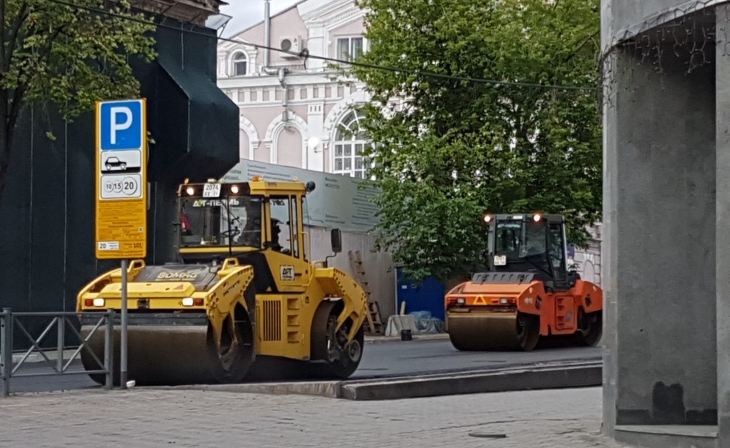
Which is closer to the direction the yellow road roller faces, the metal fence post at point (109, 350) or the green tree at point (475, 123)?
the metal fence post

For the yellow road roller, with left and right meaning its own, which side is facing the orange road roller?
back

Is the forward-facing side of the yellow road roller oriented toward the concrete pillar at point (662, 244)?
no

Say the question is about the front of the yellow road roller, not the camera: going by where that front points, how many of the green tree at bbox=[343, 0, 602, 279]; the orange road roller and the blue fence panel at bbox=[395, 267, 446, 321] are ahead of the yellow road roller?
0

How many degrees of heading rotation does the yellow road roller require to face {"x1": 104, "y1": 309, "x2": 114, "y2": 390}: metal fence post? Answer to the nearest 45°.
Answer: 0° — it already faces it

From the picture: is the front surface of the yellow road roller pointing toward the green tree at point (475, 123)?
no

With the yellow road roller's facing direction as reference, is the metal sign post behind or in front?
in front

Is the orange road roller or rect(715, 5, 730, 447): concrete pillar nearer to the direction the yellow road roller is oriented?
the concrete pillar

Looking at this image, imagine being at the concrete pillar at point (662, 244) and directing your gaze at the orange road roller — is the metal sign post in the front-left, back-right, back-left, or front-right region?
front-left

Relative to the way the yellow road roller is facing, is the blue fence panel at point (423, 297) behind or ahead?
behind

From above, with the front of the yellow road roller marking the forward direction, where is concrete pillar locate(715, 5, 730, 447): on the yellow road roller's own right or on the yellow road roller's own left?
on the yellow road roller's own left

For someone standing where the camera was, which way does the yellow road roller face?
facing the viewer and to the left of the viewer

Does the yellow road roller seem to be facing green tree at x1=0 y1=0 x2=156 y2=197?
no
